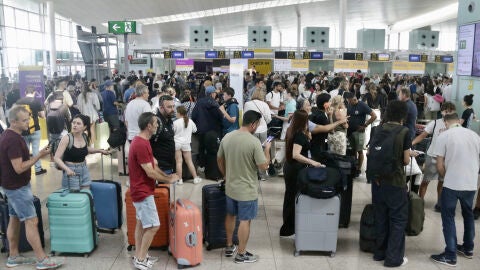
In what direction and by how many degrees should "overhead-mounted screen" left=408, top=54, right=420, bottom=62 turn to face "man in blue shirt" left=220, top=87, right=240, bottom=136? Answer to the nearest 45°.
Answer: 0° — it already faces them

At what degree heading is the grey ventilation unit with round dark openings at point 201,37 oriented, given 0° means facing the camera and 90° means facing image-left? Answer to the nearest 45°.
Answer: approximately 0°

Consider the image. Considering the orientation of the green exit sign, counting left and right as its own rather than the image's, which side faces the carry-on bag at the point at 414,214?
front

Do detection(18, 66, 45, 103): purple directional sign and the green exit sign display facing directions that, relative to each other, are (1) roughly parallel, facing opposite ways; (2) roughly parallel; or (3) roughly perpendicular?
roughly parallel

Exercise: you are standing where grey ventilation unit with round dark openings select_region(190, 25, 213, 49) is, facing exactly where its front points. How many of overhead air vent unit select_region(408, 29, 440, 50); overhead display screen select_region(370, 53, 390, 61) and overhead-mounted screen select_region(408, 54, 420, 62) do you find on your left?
3

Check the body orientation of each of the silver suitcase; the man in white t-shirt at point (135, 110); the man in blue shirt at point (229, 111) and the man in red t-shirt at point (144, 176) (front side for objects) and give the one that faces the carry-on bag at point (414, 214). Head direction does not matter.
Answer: the man in red t-shirt

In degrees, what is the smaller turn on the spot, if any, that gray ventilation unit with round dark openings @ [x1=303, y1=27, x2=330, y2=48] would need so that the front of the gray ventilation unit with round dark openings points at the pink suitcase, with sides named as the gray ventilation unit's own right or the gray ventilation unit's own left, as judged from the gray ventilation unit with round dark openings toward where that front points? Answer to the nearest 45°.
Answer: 0° — it already faces it

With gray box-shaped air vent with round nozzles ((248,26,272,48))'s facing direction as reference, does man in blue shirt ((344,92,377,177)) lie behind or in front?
in front

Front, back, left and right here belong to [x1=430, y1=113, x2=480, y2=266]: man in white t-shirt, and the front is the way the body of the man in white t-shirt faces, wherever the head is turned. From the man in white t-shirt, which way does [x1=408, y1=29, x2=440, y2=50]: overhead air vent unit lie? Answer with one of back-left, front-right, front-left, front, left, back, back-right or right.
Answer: front-right

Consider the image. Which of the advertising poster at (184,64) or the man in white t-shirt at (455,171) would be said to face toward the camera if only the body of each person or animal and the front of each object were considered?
the advertising poster

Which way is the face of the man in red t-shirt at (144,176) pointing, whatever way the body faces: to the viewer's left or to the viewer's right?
to the viewer's right

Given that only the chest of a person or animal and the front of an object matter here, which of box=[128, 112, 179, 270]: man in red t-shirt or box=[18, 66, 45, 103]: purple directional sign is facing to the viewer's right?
the man in red t-shirt

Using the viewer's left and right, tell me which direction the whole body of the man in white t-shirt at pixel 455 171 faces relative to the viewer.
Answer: facing away from the viewer and to the left of the viewer
